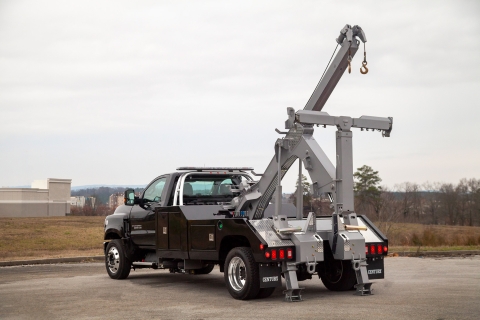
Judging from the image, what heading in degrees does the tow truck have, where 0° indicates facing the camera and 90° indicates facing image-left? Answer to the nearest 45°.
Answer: approximately 135°
